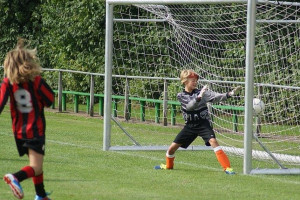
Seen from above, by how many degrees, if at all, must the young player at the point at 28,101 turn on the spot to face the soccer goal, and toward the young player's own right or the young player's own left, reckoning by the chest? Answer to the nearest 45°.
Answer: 0° — they already face it

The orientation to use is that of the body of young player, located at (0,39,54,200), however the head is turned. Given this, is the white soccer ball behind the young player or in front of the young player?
in front

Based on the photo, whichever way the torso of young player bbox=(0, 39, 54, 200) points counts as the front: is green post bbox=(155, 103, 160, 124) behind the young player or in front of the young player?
in front

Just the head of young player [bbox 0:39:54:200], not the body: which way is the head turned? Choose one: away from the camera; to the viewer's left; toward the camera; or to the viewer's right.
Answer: away from the camera

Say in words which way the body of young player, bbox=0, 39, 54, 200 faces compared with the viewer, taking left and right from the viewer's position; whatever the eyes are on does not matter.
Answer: facing away from the viewer and to the right of the viewer
